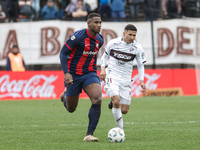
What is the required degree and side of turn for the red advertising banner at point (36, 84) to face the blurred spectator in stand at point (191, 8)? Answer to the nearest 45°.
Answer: approximately 135° to its left

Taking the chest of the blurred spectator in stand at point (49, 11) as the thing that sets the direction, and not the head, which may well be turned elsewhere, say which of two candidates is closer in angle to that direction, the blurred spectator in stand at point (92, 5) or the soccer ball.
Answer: the soccer ball

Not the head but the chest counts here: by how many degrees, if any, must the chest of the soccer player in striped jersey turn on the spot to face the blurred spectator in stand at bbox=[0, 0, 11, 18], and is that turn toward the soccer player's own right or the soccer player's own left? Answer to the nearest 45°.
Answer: approximately 135° to the soccer player's own left

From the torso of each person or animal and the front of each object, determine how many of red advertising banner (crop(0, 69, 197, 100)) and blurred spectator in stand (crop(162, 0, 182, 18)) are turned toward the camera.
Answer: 2

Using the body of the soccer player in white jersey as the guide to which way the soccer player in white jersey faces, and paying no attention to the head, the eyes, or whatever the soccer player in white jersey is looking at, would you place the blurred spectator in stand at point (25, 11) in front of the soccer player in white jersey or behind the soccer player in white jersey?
behind

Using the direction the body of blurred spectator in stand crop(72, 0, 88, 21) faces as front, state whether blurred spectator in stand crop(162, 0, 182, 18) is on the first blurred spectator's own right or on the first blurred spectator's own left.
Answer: on the first blurred spectator's own left
